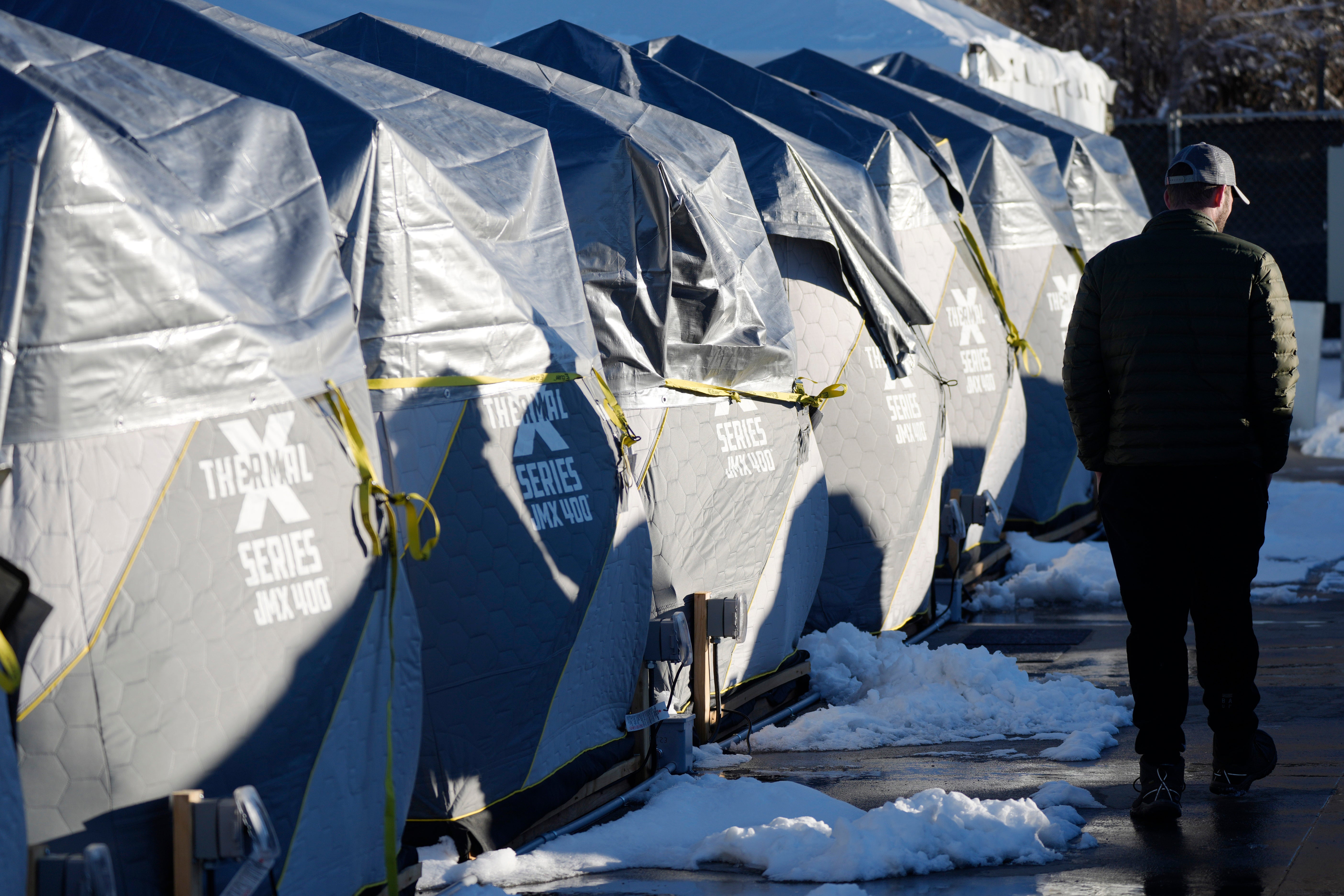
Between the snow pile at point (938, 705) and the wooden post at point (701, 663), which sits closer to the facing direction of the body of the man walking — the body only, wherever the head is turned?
the snow pile

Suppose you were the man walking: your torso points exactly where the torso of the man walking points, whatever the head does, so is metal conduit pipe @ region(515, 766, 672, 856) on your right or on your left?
on your left

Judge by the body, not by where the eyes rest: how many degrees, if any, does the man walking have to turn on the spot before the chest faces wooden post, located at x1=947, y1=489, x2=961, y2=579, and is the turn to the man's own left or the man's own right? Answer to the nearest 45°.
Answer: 0° — they already face it

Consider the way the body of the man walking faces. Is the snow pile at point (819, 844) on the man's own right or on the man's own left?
on the man's own left

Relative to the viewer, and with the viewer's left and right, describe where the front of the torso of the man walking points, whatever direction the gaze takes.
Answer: facing away from the viewer

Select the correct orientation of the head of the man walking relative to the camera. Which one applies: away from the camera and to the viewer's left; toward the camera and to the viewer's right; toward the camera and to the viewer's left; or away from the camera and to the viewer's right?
away from the camera and to the viewer's right
